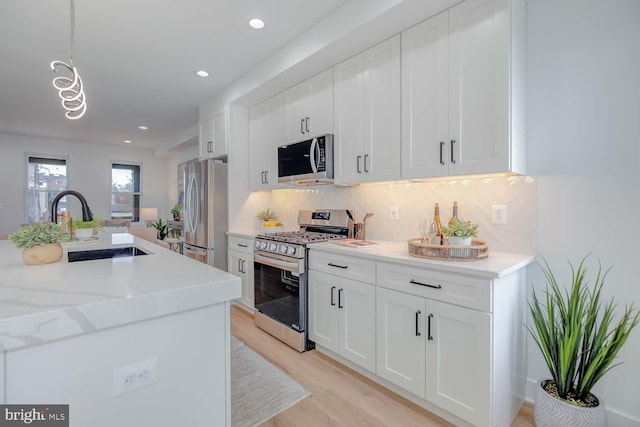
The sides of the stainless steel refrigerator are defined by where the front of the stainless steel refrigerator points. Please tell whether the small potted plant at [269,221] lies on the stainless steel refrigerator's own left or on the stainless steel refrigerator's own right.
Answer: on the stainless steel refrigerator's own left

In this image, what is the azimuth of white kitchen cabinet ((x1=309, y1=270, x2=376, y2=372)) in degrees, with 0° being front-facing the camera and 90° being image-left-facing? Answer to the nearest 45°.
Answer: approximately 45°

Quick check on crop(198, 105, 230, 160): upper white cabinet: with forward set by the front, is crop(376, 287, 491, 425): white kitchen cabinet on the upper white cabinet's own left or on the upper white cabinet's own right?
on the upper white cabinet's own left

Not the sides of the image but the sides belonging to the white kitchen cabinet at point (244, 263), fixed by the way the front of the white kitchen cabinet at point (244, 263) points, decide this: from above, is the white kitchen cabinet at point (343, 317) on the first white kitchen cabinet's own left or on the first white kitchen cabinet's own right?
on the first white kitchen cabinet's own left

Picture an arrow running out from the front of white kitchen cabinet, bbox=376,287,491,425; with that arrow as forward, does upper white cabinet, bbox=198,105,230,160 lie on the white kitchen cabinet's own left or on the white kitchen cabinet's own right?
on the white kitchen cabinet's own right

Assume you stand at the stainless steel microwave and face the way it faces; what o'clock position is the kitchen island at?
The kitchen island is roughly at 11 o'clock from the stainless steel microwave.

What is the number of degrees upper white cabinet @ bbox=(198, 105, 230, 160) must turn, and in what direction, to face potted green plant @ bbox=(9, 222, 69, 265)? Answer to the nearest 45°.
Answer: approximately 45° to its left

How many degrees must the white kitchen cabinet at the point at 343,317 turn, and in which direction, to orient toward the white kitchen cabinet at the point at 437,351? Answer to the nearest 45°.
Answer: approximately 90° to its left

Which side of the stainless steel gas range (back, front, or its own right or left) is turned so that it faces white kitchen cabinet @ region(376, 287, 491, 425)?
left

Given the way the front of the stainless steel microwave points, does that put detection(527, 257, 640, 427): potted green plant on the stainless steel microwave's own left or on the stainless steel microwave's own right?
on the stainless steel microwave's own left

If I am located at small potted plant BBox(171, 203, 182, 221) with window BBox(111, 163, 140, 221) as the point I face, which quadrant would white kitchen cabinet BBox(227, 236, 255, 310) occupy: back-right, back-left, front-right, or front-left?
back-left
